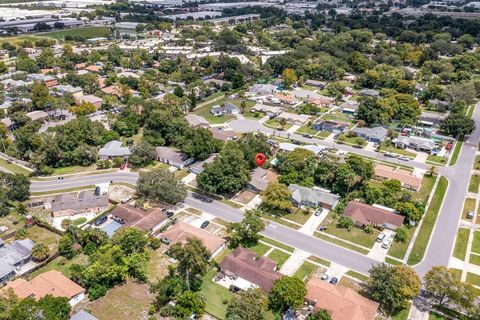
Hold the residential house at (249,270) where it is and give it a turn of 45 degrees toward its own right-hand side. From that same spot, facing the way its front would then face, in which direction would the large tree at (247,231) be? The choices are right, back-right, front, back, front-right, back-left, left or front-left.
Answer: left

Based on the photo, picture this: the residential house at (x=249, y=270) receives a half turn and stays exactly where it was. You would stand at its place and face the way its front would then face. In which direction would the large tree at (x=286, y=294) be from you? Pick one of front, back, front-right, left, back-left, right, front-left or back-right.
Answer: left

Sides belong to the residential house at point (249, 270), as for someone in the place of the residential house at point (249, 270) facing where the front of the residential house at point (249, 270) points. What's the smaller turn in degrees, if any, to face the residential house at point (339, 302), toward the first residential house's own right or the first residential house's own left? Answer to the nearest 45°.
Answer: approximately 90° to the first residential house's own right

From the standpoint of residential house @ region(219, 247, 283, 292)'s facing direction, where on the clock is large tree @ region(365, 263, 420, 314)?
The large tree is roughly at 2 o'clock from the residential house.

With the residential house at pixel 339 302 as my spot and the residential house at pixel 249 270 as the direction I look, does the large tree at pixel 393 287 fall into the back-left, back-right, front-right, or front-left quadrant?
back-right

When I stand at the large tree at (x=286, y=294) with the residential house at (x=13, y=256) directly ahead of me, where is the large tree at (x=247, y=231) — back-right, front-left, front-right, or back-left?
front-right

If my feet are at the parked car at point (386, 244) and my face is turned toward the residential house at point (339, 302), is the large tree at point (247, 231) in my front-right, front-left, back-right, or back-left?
front-right

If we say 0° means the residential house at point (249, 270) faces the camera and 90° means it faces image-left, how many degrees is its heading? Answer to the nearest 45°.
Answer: approximately 225°

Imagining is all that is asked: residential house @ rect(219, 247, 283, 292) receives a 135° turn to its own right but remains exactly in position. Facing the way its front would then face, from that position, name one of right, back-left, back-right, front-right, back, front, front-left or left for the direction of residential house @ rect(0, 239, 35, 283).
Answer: right

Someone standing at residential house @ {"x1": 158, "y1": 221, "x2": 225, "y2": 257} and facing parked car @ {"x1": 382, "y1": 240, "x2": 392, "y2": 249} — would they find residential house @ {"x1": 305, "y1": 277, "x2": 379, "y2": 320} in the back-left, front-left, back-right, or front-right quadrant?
front-right
